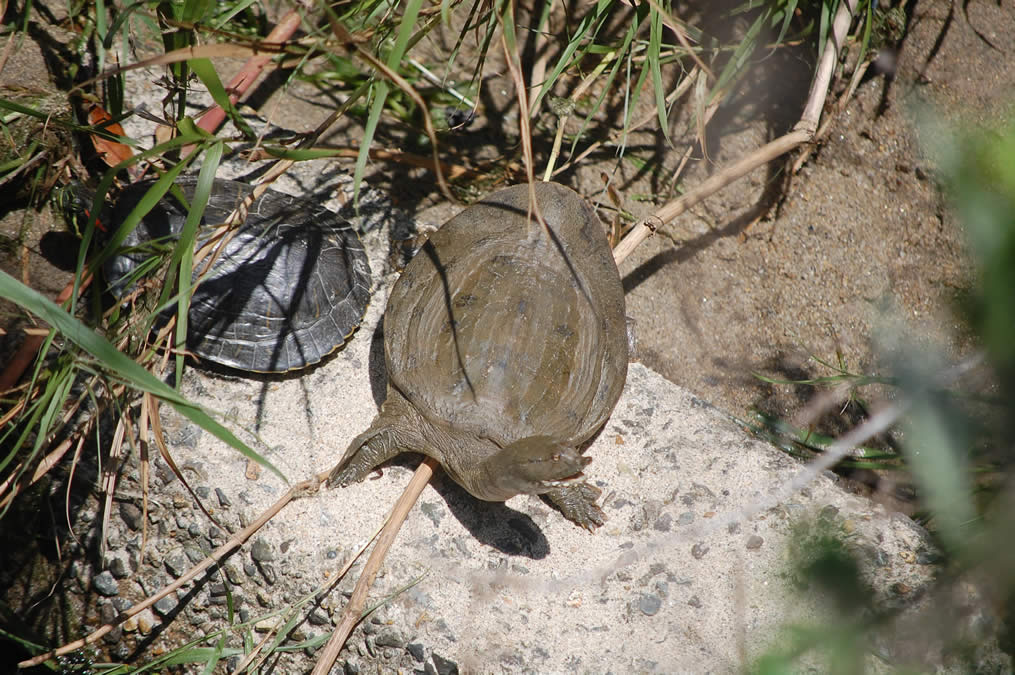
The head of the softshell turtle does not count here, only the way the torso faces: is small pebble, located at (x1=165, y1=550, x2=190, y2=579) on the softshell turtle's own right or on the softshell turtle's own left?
on the softshell turtle's own right

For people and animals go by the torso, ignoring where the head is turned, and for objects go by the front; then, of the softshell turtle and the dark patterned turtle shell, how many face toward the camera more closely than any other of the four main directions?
1

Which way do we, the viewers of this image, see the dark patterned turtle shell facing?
facing to the left of the viewer

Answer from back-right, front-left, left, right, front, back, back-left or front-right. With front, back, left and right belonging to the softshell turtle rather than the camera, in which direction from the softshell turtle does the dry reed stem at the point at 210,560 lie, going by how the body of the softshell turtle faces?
right
